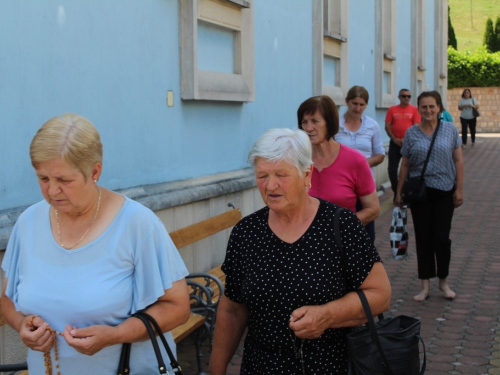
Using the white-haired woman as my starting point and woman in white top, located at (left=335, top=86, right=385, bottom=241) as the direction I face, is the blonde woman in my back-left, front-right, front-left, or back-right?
back-left

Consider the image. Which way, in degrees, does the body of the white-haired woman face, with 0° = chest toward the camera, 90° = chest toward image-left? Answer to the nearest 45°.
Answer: approximately 45°

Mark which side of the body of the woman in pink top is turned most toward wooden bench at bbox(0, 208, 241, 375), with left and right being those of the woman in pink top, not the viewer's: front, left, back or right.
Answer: front

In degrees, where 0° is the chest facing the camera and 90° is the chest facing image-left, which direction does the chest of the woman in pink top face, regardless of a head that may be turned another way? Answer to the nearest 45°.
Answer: approximately 45°

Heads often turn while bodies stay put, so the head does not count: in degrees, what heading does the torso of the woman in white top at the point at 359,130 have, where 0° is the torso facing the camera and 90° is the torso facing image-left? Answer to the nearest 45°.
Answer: approximately 45°
